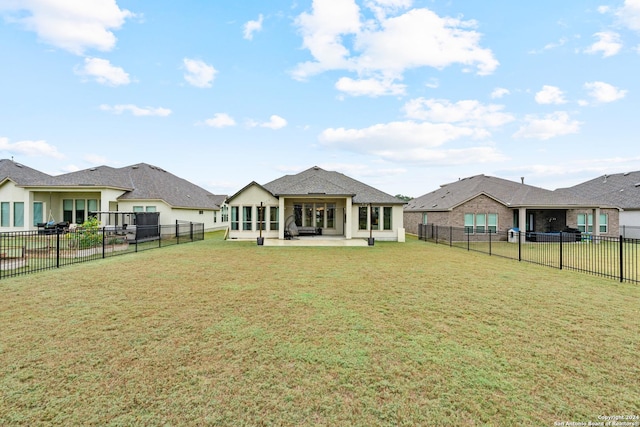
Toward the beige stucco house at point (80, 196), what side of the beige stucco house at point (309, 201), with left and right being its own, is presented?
left

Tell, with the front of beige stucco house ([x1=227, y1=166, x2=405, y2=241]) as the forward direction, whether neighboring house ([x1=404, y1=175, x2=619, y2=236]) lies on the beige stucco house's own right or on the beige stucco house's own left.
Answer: on the beige stucco house's own right

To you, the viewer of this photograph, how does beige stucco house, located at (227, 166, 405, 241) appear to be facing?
facing away from the viewer

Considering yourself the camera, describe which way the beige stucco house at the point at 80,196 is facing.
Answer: facing away from the viewer and to the right of the viewer

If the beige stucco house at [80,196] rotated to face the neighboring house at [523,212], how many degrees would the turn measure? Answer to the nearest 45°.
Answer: approximately 90° to its right

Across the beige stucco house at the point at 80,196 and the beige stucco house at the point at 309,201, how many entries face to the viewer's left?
0

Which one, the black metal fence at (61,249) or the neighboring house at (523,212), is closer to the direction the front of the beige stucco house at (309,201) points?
the neighboring house
